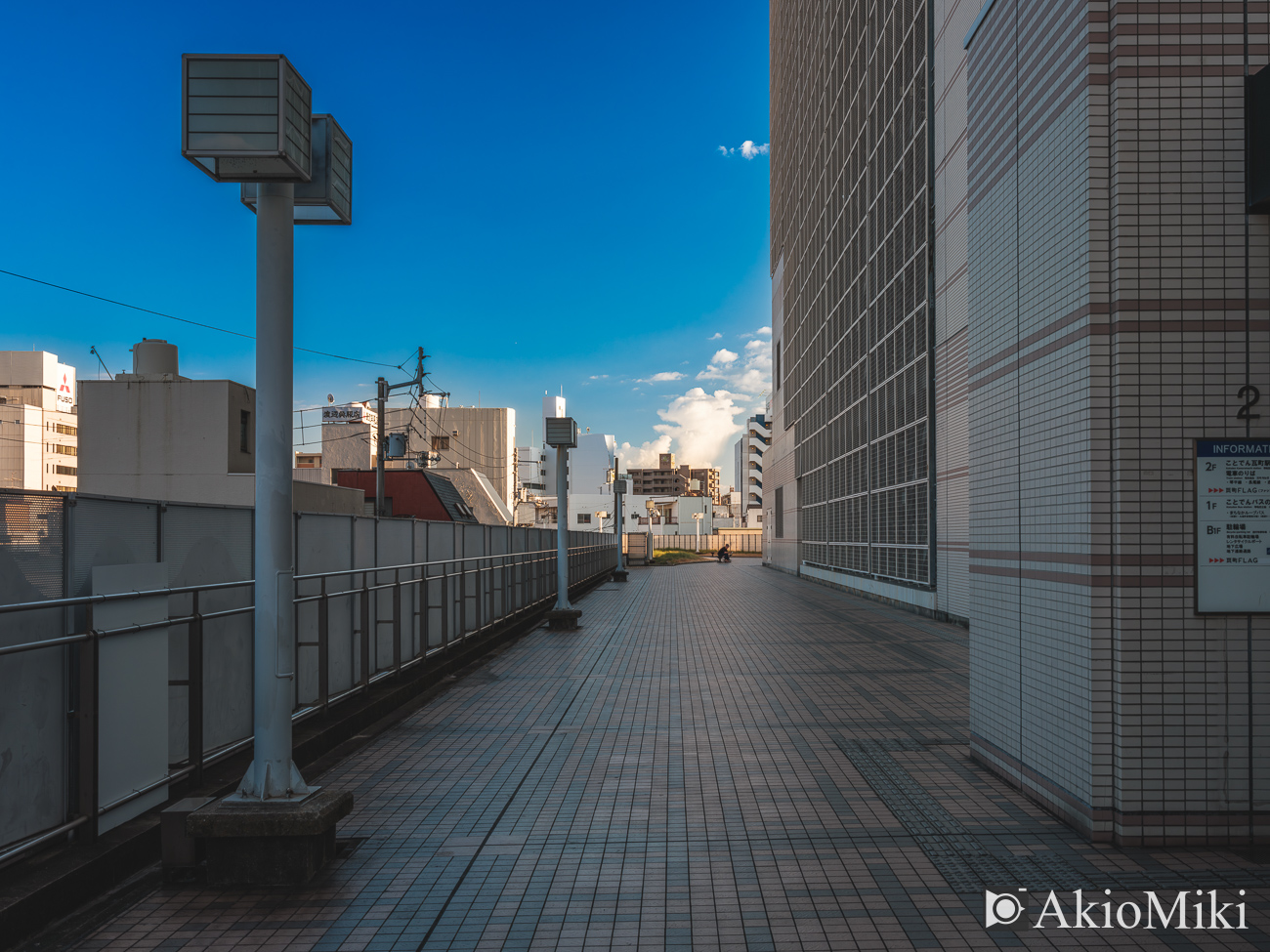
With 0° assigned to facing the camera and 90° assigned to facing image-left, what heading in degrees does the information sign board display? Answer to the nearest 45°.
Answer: approximately 0°

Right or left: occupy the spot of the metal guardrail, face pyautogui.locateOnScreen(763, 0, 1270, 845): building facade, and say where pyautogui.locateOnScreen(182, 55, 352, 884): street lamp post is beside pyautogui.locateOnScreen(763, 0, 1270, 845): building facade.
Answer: right

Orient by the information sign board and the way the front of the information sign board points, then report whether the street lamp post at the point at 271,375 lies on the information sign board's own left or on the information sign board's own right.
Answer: on the information sign board's own right

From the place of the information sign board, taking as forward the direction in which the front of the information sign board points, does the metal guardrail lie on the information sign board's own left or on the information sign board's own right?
on the information sign board's own right
